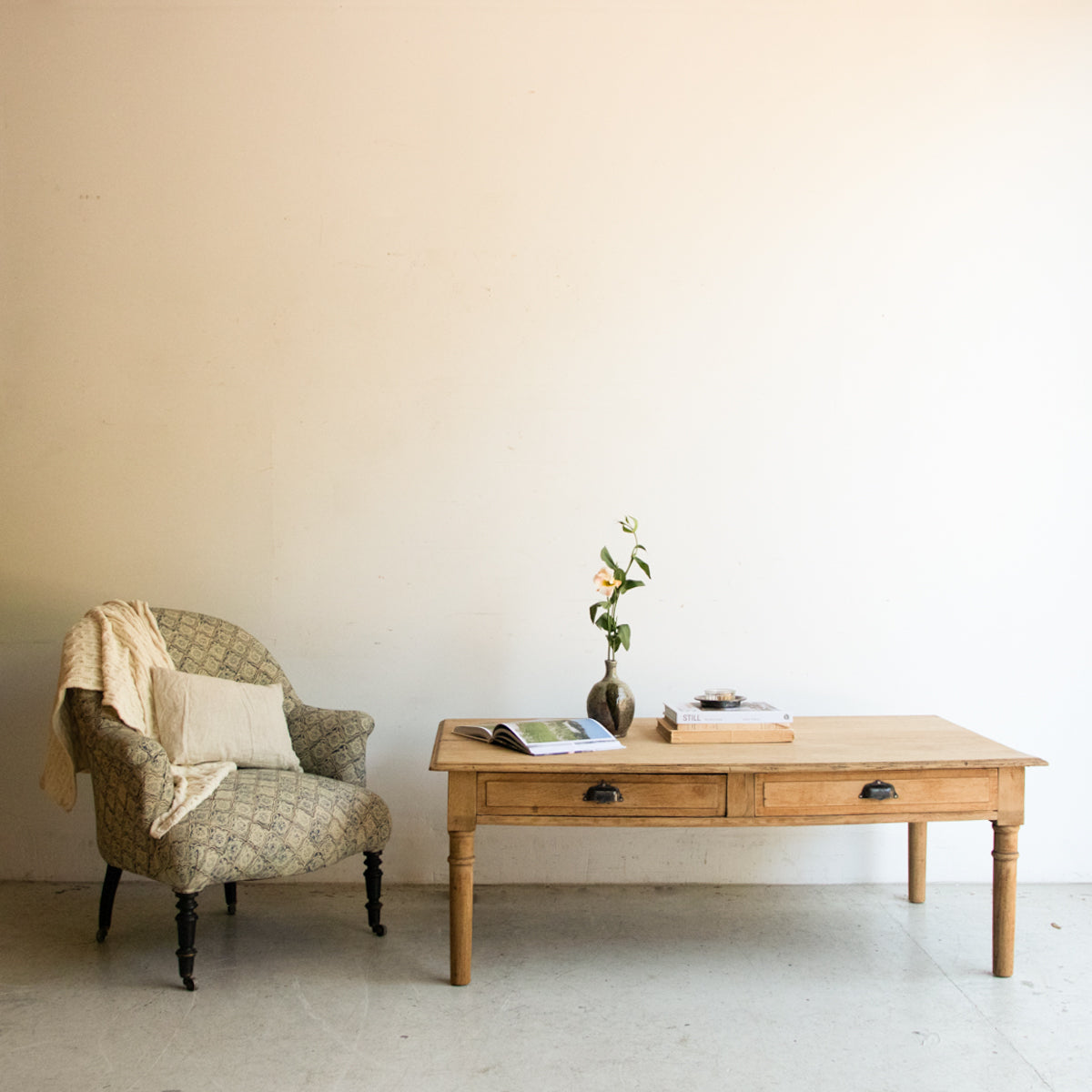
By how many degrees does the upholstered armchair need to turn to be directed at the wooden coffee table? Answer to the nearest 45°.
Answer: approximately 45° to its left

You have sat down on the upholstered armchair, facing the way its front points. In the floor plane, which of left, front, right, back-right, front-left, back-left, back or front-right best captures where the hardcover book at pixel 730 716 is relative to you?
front-left

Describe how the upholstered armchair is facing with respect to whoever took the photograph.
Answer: facing the viewer and to the right of the viewer

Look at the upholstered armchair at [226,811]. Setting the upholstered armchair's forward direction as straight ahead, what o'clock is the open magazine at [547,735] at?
The open magazine is roughly at 11 o'clock from the upholstered armchair.

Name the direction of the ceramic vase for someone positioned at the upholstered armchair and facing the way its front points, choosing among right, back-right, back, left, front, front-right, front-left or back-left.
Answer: front-left
